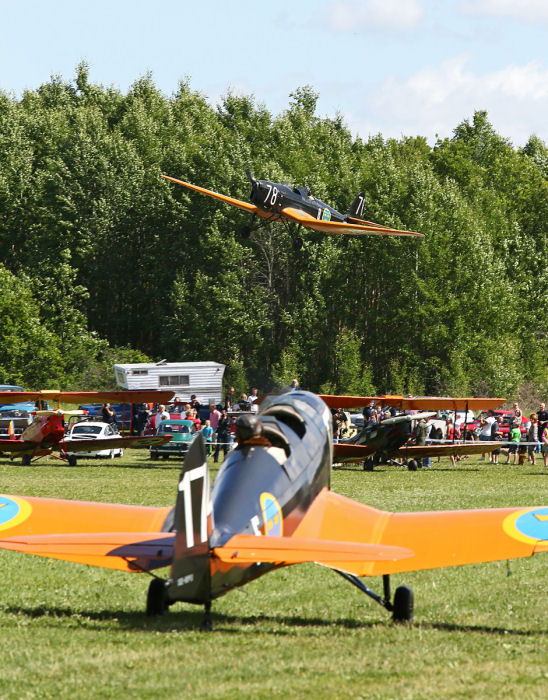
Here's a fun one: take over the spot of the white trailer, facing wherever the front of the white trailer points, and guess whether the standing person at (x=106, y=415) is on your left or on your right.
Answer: on your left

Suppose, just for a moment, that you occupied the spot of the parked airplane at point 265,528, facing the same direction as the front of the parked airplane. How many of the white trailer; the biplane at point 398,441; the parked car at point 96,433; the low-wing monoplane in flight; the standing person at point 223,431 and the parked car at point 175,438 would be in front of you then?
6

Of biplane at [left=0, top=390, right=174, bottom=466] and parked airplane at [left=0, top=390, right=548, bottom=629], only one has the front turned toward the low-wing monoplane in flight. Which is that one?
the parked airplane

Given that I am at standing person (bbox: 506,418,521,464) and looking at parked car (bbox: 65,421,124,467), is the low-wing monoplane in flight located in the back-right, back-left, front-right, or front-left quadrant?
front-right

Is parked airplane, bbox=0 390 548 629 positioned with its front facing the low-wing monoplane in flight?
yes

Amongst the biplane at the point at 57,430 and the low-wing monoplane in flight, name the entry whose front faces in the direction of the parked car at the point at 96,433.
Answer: the low-wing monoplane in flight

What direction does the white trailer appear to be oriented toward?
to the viewer's left

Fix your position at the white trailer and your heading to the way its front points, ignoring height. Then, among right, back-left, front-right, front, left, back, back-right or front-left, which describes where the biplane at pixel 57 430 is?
left

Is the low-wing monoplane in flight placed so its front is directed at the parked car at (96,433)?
yes

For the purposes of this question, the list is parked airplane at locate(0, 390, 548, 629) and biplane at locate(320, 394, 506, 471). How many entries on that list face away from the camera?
1

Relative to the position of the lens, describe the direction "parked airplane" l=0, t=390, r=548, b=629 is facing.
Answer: facing away from the viewer
